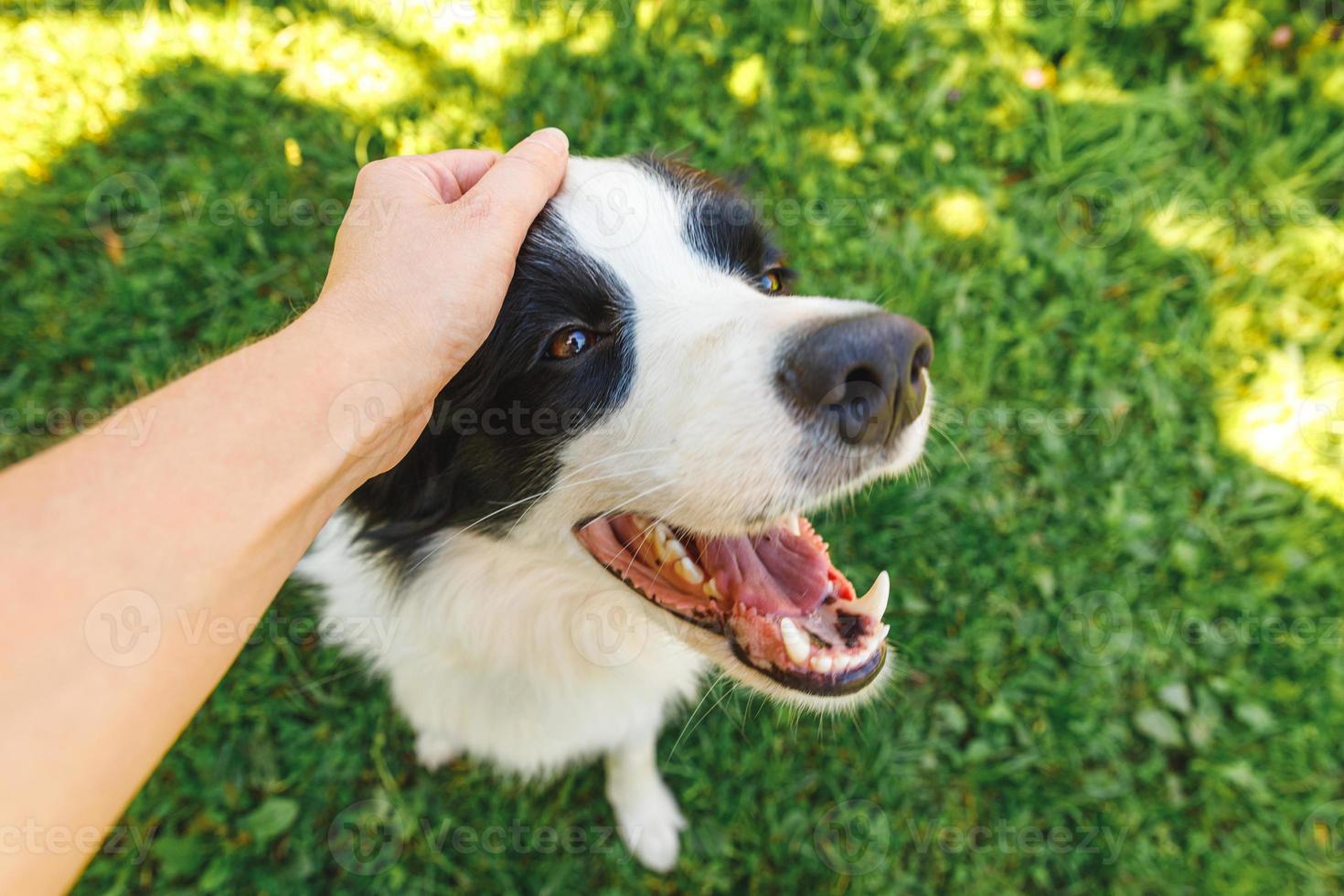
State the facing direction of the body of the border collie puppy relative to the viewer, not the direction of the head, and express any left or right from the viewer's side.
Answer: facing the viewer and to the right of the viewer
